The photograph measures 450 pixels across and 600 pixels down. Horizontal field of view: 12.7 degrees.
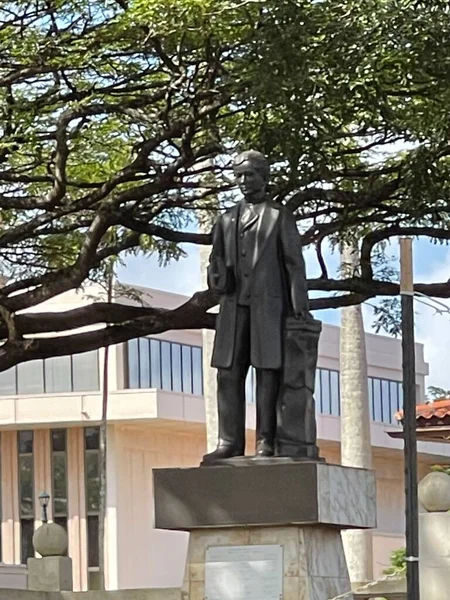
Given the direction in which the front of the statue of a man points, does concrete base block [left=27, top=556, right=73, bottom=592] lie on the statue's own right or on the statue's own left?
on the statue's own right

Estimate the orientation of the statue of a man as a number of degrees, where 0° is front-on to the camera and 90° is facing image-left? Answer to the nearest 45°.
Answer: approximately 45°
